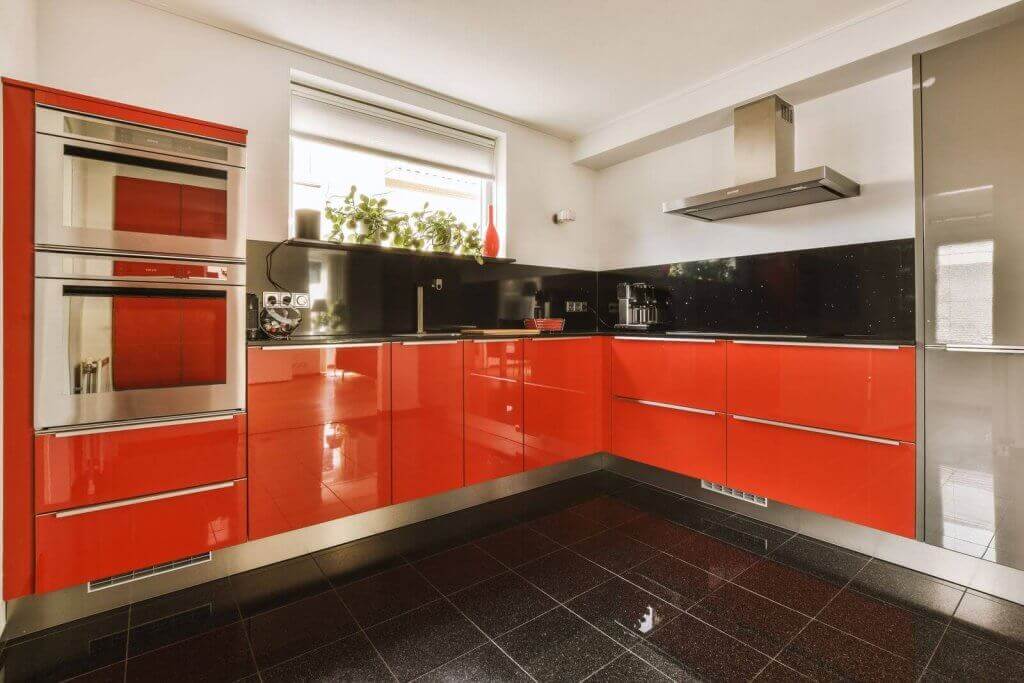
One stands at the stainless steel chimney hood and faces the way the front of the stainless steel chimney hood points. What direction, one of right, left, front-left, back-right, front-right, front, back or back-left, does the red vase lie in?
front-right

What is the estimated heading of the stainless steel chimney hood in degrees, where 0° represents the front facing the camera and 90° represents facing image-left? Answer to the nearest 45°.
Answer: approximately 45°

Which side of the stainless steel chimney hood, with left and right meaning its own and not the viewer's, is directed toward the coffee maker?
right

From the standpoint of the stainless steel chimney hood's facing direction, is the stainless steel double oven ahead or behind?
ahead

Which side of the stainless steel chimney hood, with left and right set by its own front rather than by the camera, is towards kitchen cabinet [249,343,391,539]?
front

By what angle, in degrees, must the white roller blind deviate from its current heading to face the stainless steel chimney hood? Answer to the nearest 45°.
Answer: approximately 45° to its left

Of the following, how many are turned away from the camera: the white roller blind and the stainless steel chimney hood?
0

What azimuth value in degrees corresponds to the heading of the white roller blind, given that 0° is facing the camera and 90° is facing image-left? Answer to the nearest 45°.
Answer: approximately 315°

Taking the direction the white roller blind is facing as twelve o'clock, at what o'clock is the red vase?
The red vase is roughly at 10 o'clock from the white roller blind.

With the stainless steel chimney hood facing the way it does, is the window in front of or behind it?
in front
